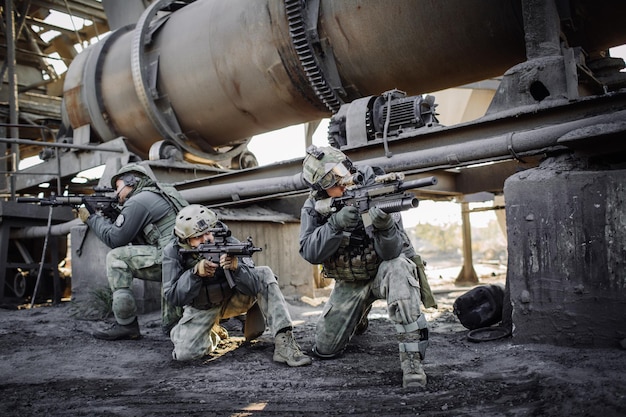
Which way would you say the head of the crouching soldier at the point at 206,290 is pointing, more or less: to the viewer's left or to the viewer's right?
to the viewer's right

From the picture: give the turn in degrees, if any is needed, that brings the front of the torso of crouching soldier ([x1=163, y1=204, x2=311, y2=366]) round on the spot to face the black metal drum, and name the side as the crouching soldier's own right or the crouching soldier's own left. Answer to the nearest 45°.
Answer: approximately 45° to the crouching soldier's own left

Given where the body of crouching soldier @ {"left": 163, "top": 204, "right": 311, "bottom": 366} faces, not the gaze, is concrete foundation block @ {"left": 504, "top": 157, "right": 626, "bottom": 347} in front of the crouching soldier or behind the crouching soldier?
in front

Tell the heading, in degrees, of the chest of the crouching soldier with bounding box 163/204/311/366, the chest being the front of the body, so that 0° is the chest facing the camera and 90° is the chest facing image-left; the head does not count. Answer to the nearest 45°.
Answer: approximately 315°

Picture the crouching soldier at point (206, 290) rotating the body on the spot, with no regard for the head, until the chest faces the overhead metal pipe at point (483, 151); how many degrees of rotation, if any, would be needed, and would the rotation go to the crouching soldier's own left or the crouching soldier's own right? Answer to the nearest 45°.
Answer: approximately 45° to the crouching soldier's own left
